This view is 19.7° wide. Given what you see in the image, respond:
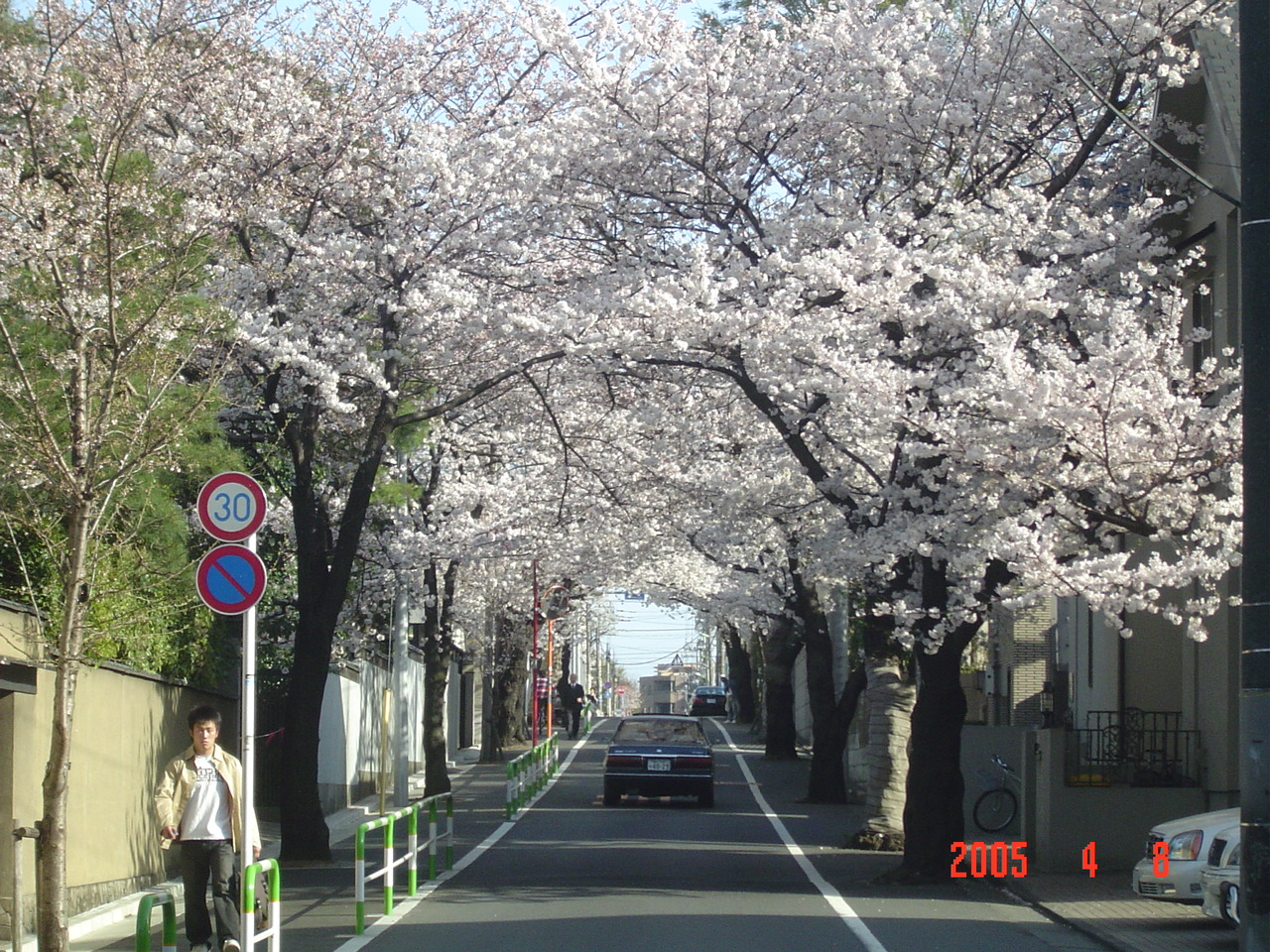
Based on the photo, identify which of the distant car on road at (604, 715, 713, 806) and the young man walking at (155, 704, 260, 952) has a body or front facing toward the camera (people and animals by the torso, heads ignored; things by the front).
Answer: the young man walking

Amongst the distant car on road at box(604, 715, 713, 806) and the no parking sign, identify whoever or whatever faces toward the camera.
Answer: the no parking sign

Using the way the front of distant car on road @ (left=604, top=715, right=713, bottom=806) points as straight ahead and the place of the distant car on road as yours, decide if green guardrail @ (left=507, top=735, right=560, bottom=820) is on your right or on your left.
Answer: on your left

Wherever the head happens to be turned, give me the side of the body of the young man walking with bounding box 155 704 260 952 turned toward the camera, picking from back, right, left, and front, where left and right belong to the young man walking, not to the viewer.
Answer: front

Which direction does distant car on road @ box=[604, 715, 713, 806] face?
away from the camera

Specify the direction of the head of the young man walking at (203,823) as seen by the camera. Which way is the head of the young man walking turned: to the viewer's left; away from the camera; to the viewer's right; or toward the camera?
toward the camera

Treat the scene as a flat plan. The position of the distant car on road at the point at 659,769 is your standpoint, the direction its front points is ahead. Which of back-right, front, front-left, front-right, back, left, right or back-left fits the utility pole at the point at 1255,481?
back

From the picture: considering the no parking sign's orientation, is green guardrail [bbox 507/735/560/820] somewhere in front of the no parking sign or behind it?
behind

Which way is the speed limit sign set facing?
toward the camera

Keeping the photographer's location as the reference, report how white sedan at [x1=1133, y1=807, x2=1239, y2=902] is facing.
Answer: facing the viewer and to the left of the viewer

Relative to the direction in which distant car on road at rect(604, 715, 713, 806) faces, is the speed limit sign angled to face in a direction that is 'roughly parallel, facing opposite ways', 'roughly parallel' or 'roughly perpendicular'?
roughly parallel, facing opposite ways

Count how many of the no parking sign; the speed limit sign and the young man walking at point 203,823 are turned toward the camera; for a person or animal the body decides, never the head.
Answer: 3

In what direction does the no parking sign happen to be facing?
toward the camera

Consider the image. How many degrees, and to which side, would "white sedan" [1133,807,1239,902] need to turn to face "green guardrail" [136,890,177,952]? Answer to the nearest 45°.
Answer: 0° — it already faces it
